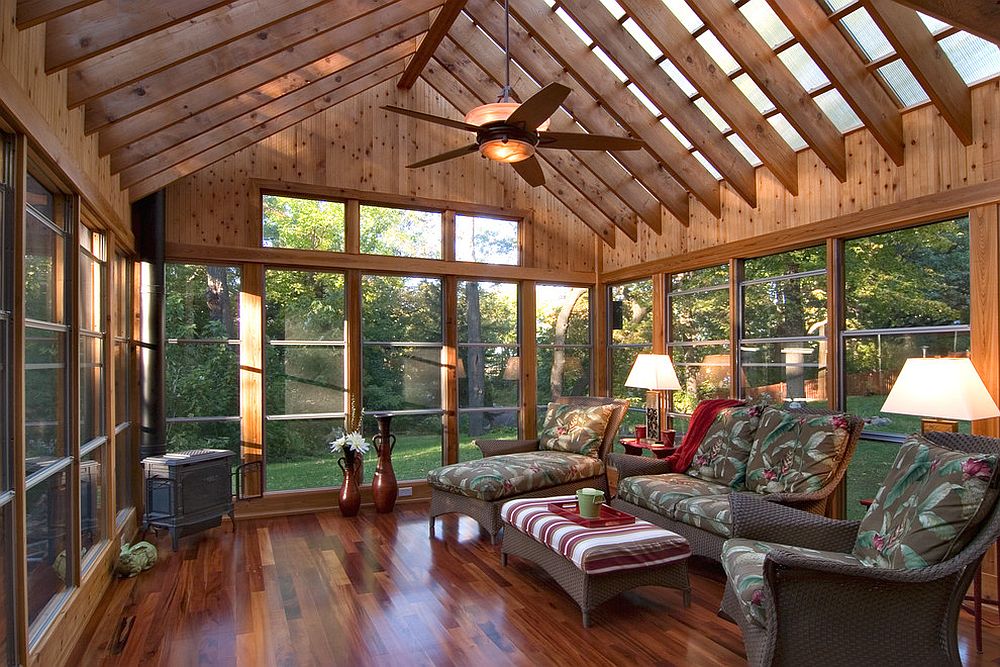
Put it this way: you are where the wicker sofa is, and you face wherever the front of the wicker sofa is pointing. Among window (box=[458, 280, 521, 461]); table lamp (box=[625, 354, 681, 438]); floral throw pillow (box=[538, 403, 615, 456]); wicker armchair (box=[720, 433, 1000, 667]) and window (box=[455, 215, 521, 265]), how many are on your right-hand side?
4

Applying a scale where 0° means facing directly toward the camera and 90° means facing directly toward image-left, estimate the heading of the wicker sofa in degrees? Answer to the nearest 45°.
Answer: approximately 45°

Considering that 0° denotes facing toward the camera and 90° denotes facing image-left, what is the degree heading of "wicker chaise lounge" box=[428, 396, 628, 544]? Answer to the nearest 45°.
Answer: approximately 45°

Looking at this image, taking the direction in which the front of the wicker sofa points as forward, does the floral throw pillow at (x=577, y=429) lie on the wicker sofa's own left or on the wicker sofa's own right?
on the wicker sofa's own right

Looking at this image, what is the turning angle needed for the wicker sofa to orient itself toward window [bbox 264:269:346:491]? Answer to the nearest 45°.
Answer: approximately 45° to its right

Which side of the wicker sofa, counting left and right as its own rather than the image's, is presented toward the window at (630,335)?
right

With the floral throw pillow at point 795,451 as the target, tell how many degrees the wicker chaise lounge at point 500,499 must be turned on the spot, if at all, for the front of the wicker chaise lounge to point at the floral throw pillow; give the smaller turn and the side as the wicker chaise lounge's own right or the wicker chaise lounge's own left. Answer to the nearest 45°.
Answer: approximately 90° to the wicker chaise lounge's own left

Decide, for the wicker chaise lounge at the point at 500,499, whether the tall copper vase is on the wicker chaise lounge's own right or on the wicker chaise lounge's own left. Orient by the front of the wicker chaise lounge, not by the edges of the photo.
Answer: on the wicker chaise lounge's own right

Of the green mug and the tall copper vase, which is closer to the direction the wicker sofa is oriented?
the green mug

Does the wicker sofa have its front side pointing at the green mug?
yes

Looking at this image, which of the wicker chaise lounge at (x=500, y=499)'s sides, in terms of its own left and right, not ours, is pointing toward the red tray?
left
